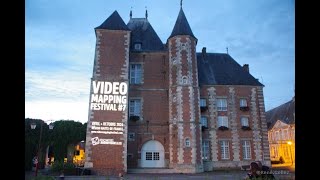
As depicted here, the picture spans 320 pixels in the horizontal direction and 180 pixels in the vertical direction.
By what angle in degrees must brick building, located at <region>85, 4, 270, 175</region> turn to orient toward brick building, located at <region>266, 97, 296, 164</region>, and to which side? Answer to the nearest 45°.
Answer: approximately 135° to its left

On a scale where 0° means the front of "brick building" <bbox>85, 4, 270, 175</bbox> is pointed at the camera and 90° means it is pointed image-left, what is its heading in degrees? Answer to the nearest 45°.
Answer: approximately 0°
